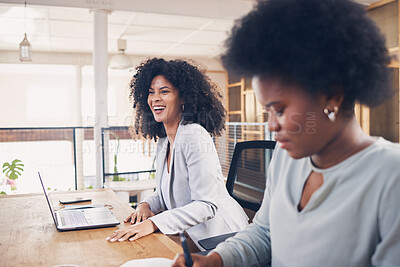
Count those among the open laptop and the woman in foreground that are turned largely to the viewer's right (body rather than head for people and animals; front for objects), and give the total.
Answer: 1

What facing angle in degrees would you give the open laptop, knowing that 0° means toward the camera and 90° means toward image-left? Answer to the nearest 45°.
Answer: approximately 270°

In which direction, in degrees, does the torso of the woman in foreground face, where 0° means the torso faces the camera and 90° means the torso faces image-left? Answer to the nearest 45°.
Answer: approximately 45°

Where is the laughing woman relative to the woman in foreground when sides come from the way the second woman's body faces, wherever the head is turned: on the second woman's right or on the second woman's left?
on the second woman's right

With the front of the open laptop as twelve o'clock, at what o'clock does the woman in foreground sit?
The woman in foreground is roughly at 2 o'clock from the open laptop.

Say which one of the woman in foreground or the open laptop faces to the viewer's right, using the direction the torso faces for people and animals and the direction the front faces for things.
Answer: the open laptop

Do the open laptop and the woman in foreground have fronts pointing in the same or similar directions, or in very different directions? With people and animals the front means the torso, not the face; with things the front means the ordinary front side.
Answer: very different directions

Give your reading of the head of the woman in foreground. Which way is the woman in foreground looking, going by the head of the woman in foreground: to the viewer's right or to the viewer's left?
to the viewer's left

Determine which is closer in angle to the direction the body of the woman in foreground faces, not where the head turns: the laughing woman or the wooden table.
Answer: the wooden table
